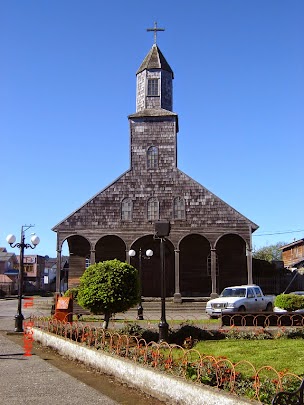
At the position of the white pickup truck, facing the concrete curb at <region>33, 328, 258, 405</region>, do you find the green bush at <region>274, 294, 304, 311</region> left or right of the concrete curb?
left

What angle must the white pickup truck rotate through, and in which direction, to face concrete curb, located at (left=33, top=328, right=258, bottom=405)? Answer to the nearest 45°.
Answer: approximately 45° to its left

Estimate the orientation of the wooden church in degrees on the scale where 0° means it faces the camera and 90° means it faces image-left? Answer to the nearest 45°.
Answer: approximately 0°

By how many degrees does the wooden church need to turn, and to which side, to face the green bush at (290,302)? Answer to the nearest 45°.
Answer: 0° — it already faces it
